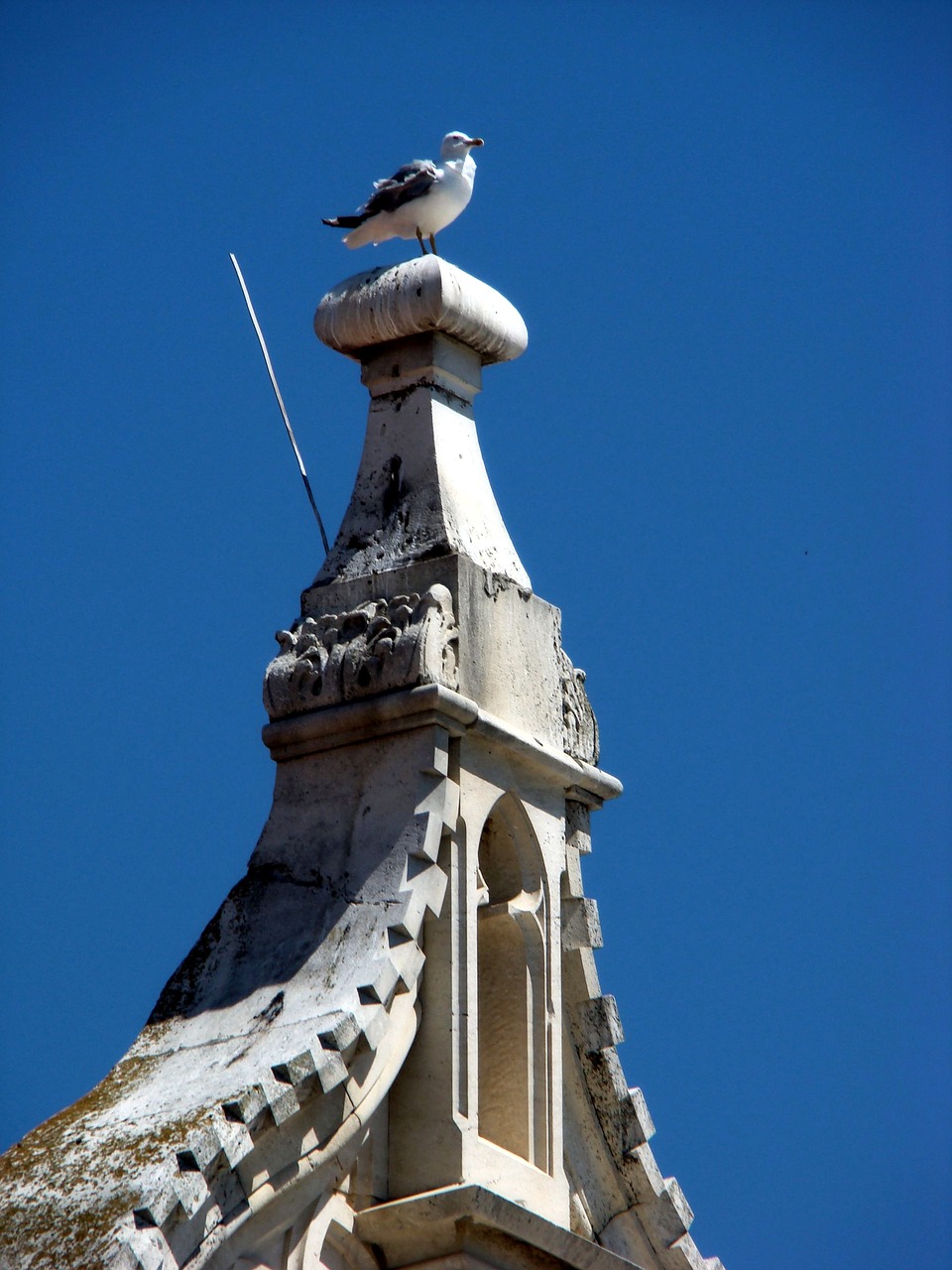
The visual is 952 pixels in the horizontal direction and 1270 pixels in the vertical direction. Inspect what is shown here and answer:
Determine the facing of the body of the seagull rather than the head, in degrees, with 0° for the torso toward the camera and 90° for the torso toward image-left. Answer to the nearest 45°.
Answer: approximately 270°
